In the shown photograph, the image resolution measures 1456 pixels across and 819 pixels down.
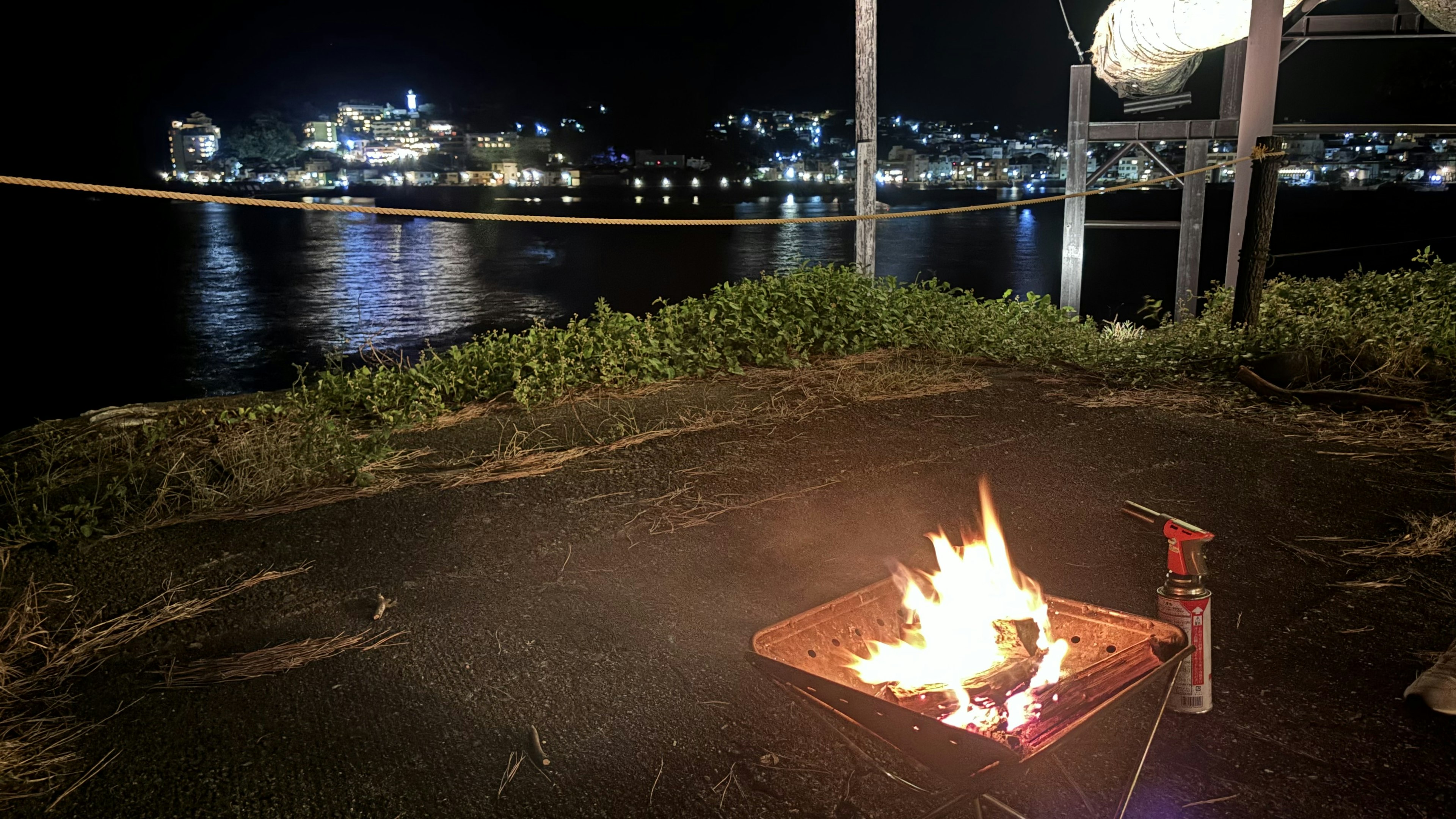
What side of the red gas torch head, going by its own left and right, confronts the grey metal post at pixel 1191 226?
right

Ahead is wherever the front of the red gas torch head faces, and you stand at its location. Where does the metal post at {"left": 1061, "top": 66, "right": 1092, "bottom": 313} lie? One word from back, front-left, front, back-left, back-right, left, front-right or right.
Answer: right

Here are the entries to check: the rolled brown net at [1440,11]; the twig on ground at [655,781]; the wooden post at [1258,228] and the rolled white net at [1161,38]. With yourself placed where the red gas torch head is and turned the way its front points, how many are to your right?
3

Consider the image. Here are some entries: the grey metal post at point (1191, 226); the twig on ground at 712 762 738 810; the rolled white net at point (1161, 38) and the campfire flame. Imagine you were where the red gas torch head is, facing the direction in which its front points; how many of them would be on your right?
2

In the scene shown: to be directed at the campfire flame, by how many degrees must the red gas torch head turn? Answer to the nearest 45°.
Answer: approximately 45° to its left

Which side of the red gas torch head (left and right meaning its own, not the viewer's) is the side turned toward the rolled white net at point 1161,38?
right

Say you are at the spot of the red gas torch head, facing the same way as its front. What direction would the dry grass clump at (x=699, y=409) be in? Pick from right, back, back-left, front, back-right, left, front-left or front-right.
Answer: front-right

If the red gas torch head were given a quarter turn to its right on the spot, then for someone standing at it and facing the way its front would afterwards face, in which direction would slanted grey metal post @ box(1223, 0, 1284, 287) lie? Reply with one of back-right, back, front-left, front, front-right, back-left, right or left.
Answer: front

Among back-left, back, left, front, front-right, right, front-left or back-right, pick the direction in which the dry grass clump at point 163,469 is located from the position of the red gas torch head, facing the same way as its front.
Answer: front

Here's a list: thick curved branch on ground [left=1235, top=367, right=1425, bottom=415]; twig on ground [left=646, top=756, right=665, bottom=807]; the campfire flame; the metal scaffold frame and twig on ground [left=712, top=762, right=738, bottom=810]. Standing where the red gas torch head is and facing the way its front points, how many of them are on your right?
2

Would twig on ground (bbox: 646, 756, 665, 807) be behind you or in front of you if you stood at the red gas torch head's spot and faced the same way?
in front

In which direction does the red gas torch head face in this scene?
to the viewer's left

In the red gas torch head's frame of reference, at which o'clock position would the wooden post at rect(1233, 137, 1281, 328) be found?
The wooden post is roughly at 3 o'clock from the red gas torch head.

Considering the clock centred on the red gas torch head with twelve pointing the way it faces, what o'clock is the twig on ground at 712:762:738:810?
The twig on ground is roughly at 11 o'clock from the red gas torch head.

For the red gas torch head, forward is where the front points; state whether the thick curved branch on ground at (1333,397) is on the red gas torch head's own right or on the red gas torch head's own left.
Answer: on the red gas torch head's own right
